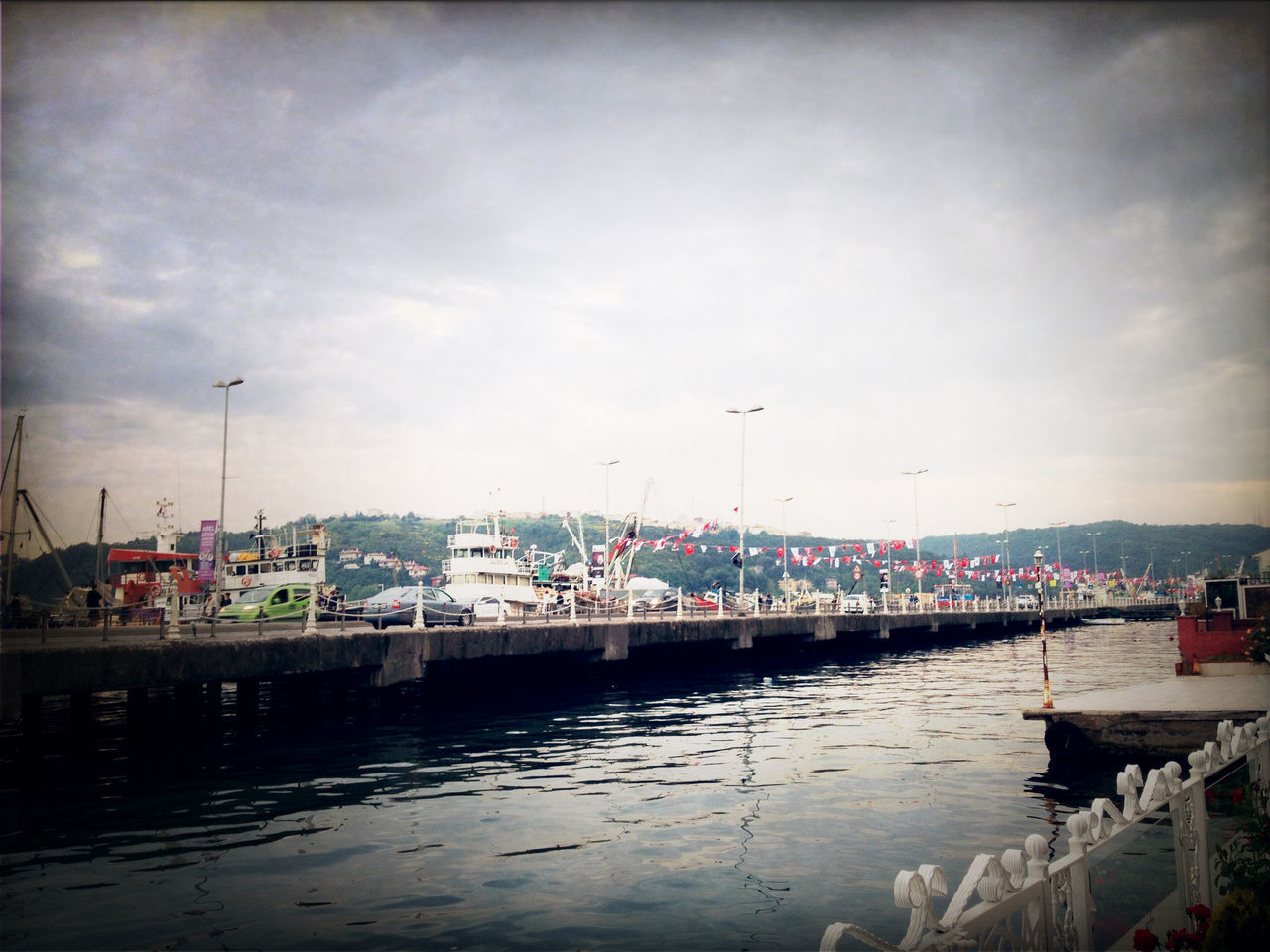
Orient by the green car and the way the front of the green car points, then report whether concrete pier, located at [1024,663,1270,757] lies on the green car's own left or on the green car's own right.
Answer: on the green car's own left

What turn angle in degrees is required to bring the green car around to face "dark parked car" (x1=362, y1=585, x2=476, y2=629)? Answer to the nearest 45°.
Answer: approximately 135° to its left

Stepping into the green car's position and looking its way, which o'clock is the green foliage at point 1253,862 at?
The green foliage is roughly at 10 o'clock from the green car.

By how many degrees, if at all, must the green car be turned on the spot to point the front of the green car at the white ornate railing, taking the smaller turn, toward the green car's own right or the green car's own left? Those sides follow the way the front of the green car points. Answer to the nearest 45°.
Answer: approximately 45° to the green car's own left
